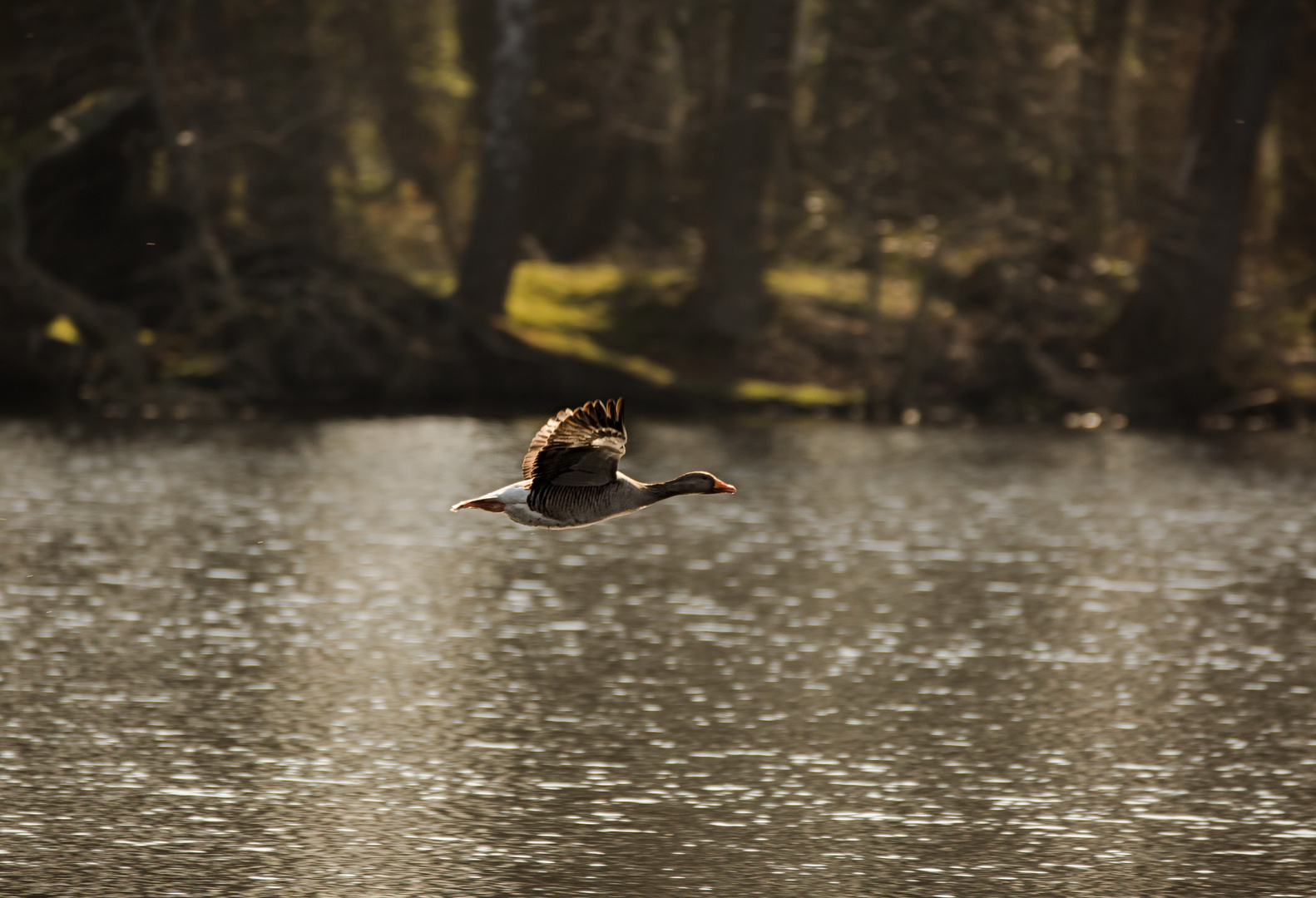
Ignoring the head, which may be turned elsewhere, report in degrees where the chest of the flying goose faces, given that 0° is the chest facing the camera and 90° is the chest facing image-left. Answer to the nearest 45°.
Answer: approximately 270°
